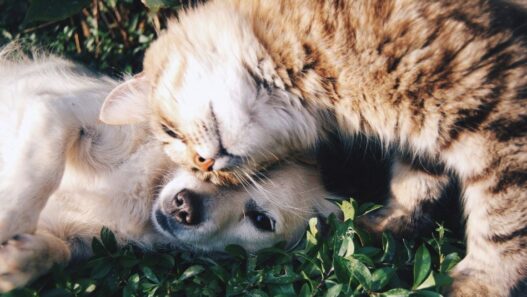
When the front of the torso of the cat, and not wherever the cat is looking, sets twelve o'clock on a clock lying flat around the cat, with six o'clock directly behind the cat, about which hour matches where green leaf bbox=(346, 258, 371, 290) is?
The green leaf is roughly at 10 o'clock from the cat.

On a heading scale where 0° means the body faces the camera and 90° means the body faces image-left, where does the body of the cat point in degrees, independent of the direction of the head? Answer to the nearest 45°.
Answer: approximately 90°

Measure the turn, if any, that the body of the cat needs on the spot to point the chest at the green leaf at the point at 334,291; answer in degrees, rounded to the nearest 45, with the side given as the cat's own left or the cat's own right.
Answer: approximately 45° to the cat's own left
